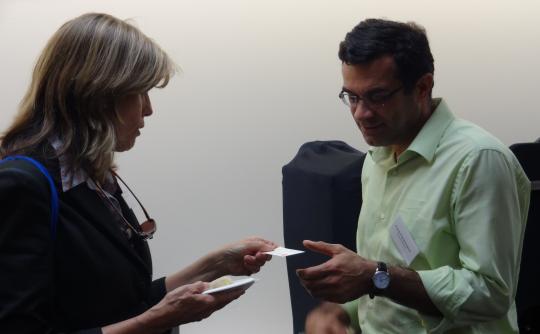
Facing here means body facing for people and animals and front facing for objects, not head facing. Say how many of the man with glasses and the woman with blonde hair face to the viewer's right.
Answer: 1

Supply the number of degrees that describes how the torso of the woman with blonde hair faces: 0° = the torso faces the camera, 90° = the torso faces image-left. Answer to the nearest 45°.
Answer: approximately 270°

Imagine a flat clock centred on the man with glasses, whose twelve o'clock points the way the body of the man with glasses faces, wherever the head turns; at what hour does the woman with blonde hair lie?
The woman with blonde hair is roughly at 1 o'clock from the man with glasses.

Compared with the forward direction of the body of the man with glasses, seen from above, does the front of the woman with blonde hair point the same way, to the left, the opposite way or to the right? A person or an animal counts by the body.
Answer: the opposite way

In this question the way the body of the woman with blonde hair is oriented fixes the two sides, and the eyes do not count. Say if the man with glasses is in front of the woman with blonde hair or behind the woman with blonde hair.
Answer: in front

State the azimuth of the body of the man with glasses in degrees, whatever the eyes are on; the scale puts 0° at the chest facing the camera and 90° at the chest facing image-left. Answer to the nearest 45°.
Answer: approximately 45°

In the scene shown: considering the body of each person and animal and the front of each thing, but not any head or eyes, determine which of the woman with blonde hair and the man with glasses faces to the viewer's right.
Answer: the woman with blonde hair

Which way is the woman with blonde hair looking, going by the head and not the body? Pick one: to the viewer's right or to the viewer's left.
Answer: to the viewer's right
